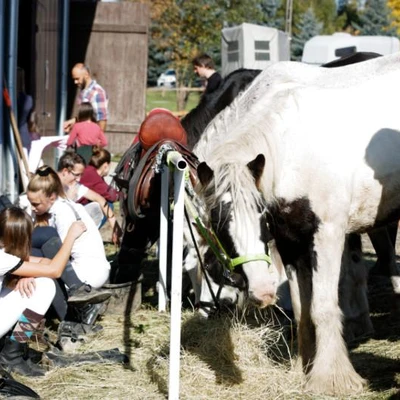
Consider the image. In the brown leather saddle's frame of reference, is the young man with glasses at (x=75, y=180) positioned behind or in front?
behind

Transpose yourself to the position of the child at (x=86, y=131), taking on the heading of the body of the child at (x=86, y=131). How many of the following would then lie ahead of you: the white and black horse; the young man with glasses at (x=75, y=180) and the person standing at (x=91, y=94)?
1

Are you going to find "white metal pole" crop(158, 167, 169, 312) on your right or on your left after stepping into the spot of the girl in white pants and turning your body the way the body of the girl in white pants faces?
on your left

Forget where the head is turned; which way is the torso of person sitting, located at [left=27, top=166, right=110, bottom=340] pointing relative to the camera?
to the viewer's left

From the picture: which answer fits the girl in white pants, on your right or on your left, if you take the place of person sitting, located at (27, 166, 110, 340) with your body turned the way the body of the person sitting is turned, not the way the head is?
on your left

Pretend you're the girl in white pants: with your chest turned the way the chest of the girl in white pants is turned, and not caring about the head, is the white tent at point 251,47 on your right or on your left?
on your left

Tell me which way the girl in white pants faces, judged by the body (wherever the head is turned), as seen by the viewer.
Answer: to the viewer's right

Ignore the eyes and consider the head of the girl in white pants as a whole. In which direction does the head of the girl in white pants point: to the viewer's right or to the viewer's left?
to the viewer's right
